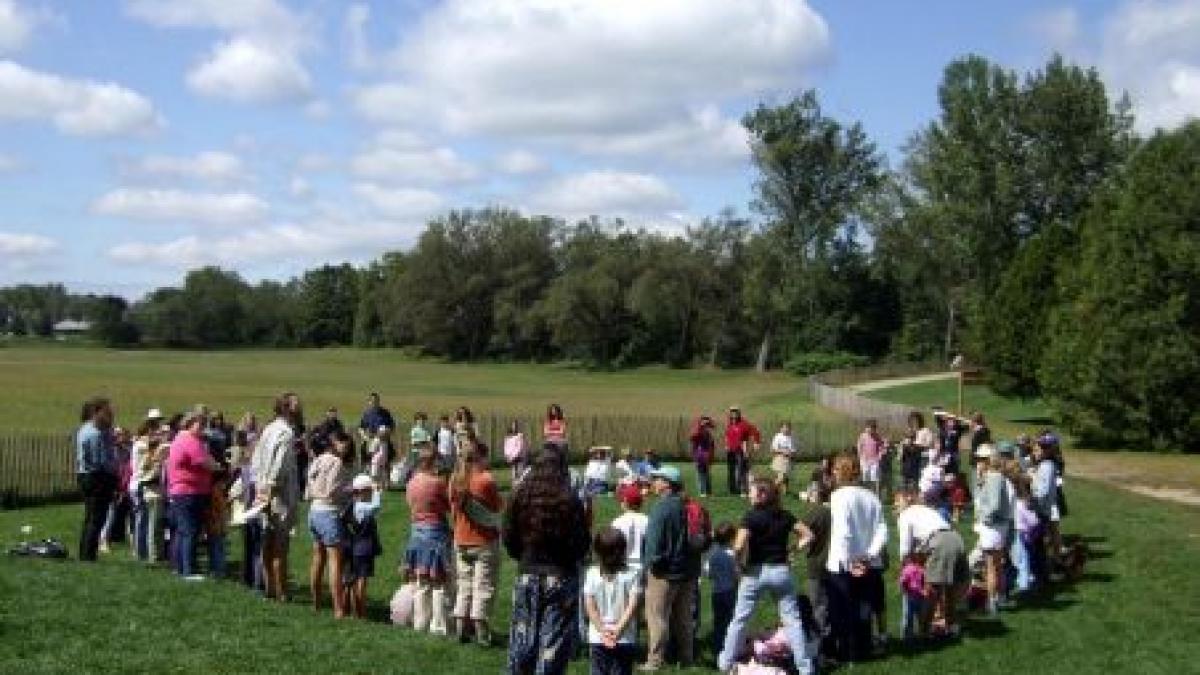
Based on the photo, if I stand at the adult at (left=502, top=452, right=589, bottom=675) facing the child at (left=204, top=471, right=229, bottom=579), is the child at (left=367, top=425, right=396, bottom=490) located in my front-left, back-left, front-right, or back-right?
front-right

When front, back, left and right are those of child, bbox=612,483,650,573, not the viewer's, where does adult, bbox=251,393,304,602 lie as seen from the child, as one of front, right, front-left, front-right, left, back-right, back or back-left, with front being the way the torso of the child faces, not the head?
left

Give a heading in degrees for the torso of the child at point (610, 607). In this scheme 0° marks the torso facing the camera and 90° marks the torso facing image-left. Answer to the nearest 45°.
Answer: approximately 180°

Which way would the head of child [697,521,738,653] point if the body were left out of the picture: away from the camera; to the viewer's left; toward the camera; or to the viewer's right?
away from the camera

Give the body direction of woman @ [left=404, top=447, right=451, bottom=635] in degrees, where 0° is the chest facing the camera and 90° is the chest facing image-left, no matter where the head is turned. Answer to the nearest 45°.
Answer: approximately 180°

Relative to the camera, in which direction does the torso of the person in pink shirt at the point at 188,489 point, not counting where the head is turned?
to the viewer's right

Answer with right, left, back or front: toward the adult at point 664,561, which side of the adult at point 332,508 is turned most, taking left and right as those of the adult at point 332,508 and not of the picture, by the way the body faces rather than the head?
right

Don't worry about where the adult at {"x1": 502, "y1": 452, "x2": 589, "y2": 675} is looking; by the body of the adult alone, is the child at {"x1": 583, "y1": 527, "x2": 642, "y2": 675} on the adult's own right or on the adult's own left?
on the adult's own right
